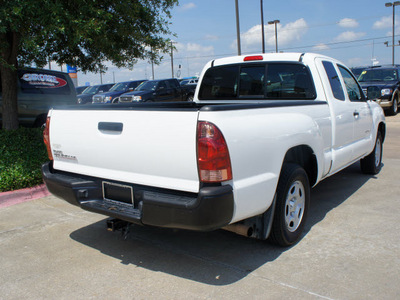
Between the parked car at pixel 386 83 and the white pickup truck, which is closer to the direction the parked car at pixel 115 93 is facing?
the white pickup truck

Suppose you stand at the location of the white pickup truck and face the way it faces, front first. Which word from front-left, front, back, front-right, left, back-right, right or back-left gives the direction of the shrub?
left

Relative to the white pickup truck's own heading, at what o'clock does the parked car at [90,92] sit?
The parked car is roughly at 10 o'clock from the white pickup truck.

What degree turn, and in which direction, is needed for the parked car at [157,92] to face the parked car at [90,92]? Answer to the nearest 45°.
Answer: approximately 90° to its right

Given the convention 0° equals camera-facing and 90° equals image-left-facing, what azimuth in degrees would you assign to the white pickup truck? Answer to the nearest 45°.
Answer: approximately 225°

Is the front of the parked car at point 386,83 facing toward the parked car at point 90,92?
no

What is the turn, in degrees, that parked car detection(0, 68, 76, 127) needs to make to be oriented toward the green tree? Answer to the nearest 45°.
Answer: approximately 90° to its left

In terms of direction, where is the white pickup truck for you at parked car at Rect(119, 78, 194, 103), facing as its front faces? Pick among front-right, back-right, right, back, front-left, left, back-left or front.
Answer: front-left

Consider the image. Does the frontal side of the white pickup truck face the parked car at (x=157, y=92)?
no

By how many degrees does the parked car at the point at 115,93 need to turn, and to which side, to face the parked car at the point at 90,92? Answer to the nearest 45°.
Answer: approximately 135° to its right

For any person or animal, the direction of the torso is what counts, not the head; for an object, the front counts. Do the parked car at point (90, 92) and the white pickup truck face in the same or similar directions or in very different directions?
very different directions

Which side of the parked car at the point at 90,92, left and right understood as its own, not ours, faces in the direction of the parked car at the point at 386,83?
left

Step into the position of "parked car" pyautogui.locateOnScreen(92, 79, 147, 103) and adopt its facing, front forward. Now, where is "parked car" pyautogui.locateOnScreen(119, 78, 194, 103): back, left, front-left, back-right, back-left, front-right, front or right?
left

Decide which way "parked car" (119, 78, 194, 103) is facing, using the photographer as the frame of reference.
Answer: facing the viewer and to the left of the viewer

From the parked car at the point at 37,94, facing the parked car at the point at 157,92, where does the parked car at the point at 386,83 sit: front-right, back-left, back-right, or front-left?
front-right
